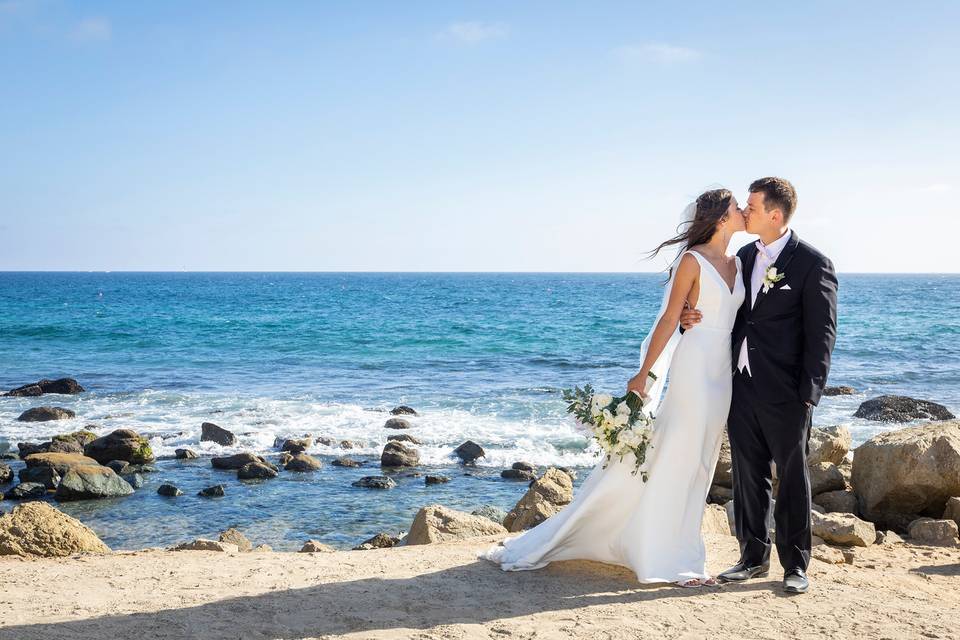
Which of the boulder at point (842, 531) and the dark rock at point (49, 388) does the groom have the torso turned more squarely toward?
the dark rock

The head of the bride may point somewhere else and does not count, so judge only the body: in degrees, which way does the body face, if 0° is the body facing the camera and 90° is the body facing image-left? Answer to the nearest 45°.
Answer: approximately 315°

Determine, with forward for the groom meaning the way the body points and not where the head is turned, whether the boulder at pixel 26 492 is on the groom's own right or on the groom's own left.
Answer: on the groom's own right

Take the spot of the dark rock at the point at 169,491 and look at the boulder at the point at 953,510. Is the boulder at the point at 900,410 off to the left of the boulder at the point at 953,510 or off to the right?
left

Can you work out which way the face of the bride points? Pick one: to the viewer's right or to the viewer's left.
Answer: to the viewer's right

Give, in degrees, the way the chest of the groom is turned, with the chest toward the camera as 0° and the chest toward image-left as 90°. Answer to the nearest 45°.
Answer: approximately 45°

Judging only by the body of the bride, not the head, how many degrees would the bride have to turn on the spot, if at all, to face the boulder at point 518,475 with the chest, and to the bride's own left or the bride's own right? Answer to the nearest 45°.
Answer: approximately 135° to the bride's own left

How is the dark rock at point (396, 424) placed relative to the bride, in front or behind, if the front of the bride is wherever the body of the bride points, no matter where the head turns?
behind
